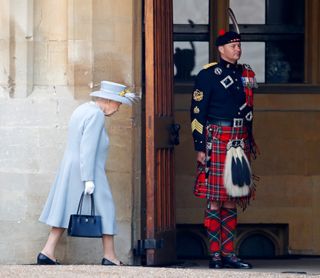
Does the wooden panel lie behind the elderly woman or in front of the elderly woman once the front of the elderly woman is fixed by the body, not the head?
in front

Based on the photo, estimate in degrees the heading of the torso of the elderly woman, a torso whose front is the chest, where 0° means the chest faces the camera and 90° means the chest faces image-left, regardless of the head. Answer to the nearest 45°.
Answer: approximately 270°

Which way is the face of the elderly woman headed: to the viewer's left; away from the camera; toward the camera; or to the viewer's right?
to the viewer's right
